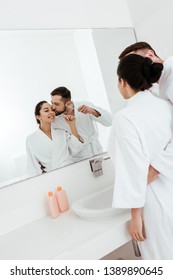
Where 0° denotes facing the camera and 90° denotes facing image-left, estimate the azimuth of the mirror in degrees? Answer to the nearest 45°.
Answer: approximately 315°

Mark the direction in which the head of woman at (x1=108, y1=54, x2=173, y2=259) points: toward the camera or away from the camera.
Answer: away from the camera

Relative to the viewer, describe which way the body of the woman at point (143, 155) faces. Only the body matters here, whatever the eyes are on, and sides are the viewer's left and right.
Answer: facing away from the viewer and to the left of the viewer

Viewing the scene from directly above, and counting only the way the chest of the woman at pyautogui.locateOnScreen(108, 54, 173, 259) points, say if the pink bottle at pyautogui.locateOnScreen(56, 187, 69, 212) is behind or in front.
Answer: in front

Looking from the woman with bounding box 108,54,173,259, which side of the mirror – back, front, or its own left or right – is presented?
front

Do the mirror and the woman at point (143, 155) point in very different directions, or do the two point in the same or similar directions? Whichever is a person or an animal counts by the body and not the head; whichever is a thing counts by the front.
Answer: very different directions

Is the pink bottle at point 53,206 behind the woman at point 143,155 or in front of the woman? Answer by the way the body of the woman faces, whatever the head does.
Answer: in front
